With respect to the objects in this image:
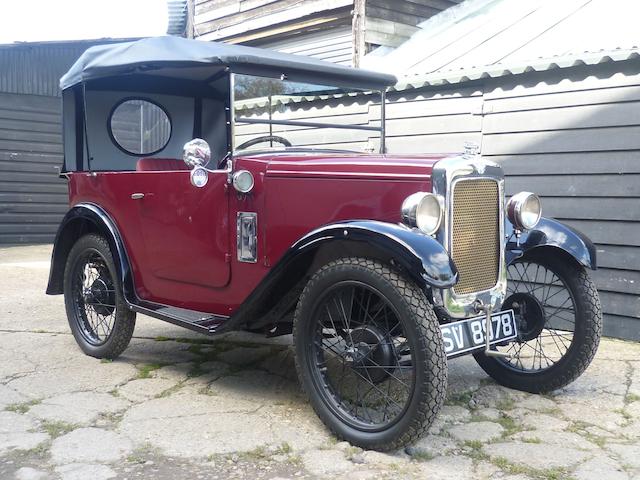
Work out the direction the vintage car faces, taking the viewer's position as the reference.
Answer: facing the viewer and to the right of the viewer
